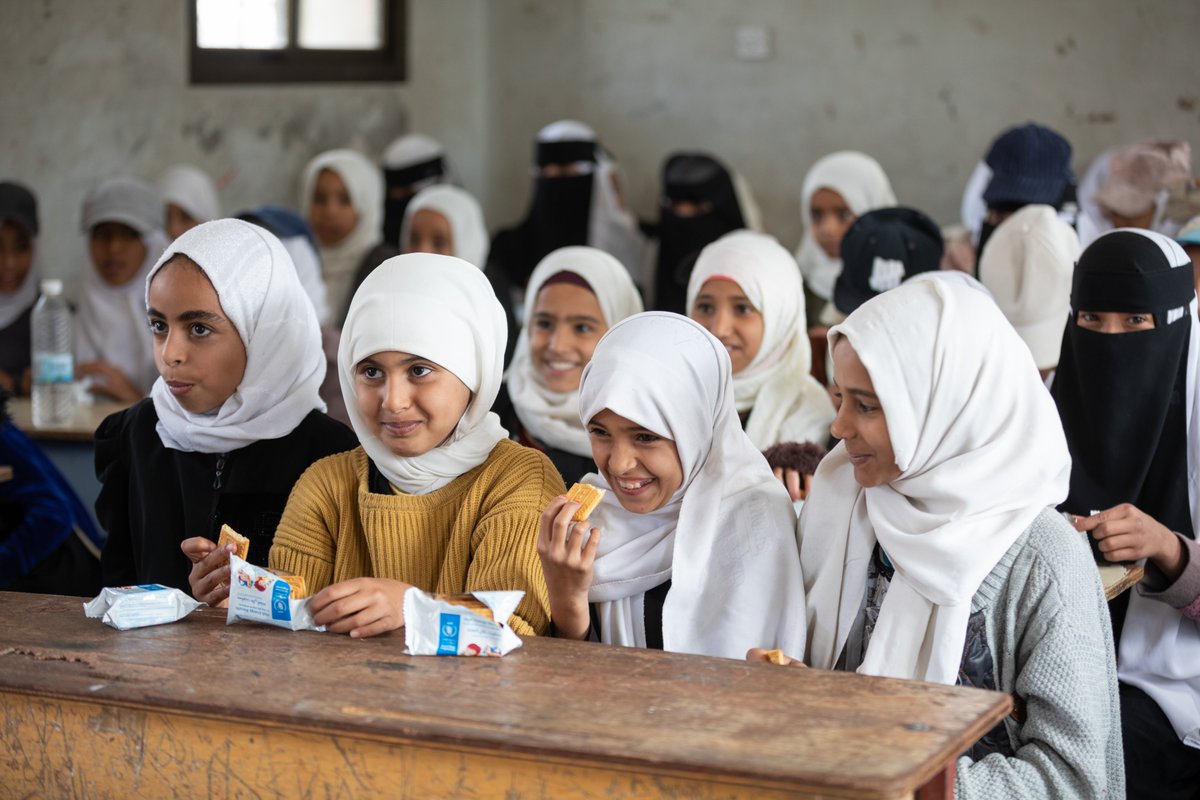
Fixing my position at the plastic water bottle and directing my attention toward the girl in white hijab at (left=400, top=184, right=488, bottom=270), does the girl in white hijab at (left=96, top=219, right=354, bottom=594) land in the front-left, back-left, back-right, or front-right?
back-right

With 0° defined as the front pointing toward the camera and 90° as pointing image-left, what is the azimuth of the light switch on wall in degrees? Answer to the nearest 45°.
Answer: approximately 0°

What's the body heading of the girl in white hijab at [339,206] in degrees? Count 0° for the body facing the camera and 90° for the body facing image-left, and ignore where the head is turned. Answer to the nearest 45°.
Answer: approximately 45°

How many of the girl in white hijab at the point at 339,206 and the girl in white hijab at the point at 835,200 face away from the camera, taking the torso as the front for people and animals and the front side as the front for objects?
0

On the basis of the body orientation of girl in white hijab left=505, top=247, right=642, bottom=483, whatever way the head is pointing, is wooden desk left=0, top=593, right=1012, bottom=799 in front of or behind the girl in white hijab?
in front

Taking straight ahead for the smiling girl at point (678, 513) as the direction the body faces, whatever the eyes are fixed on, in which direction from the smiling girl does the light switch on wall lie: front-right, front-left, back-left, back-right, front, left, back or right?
back-right

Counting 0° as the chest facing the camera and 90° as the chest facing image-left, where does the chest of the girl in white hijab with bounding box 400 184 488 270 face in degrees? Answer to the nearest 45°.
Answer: approximately 45°
